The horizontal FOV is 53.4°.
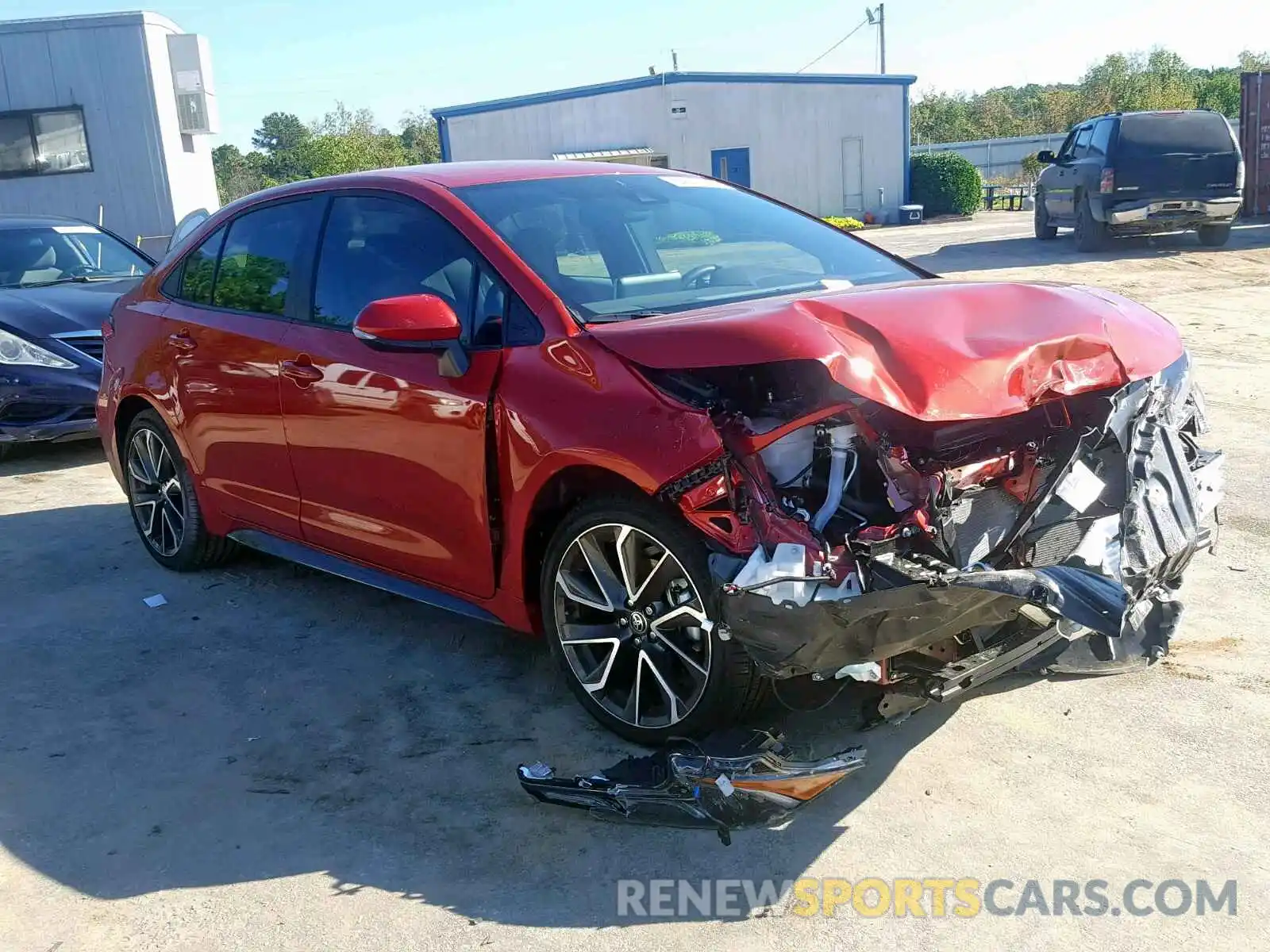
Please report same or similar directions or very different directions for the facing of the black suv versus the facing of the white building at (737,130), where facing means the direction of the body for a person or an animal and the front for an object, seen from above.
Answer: very different directions

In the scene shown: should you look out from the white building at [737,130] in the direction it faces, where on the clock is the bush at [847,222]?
The bush is roughly at 10 o'clock from the white building.

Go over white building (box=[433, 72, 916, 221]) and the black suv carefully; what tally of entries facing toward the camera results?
1

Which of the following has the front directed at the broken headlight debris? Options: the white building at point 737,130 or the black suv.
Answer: the white building

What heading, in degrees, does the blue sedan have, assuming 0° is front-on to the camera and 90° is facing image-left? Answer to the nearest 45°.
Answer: approximately 315°

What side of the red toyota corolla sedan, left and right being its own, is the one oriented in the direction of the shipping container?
left

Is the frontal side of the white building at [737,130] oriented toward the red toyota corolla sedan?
yes

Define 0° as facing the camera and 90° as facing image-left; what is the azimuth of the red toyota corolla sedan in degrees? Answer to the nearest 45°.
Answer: approximately 315°

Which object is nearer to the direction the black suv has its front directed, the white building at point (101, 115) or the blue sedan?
the white building

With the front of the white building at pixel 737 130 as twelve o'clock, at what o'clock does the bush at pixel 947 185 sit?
The bush is roughly at 9 o'clock from the white building.

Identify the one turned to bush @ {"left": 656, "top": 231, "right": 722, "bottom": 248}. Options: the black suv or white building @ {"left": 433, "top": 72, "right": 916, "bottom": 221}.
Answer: the white building
